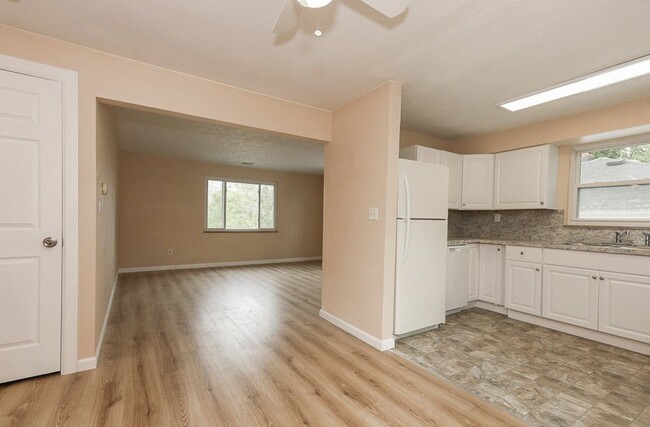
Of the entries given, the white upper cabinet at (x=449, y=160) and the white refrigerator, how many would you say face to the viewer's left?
0

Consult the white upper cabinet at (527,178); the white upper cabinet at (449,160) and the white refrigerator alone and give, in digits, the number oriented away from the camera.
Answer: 0

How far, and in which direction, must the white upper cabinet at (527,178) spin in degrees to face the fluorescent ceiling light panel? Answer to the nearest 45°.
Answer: approximately 45° to its left

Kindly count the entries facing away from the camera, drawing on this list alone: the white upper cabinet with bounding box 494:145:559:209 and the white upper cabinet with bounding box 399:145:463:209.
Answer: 0

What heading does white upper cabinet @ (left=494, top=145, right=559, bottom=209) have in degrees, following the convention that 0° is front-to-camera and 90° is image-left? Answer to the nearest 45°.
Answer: approximately 45°

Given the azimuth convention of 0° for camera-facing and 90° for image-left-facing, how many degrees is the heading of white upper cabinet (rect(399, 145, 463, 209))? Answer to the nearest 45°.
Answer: approximately 315°
